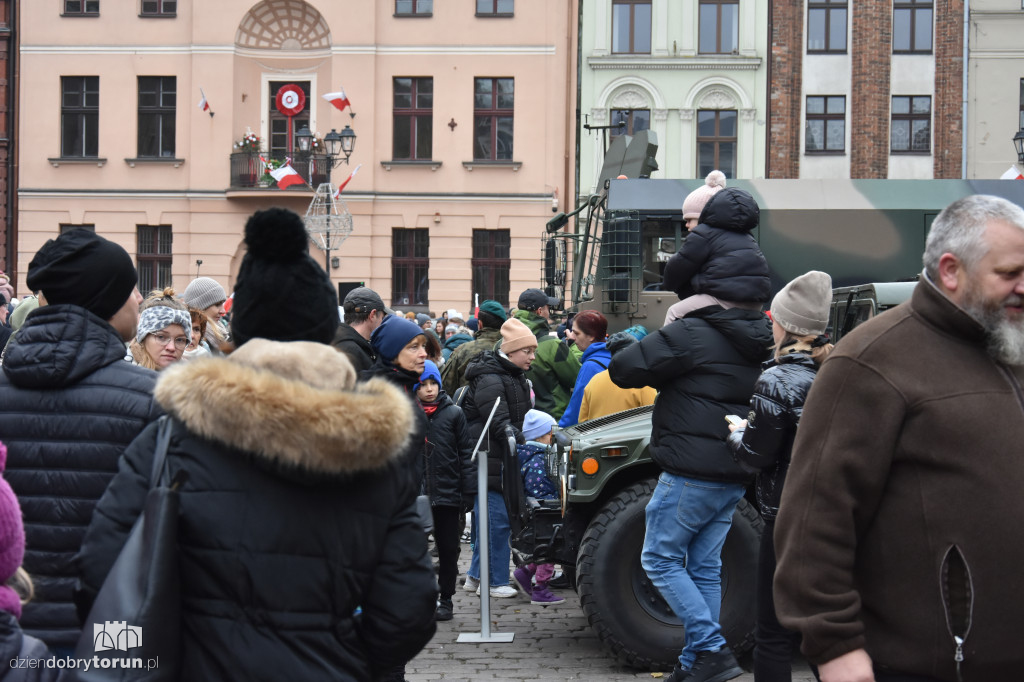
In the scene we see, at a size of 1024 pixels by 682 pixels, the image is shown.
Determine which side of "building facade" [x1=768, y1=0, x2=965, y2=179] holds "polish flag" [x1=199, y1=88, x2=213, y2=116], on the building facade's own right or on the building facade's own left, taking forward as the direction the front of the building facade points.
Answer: on the building facade's own right

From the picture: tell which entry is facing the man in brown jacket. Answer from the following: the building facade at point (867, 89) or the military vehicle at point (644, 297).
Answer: the building facade

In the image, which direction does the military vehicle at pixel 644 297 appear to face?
to the viewer's left

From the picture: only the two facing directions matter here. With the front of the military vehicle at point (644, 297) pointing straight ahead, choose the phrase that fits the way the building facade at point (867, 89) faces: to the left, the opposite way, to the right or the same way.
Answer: to the left

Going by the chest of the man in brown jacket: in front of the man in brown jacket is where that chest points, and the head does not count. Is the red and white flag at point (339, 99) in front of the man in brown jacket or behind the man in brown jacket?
behind

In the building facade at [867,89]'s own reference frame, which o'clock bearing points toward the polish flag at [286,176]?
The polish flag is roughly at 2 o'clock from the building facade.

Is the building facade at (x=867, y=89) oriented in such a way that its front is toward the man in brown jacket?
yes

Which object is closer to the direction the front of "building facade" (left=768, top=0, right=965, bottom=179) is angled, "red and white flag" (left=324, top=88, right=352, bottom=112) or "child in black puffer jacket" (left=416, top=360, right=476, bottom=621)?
the child in black puffer jacket

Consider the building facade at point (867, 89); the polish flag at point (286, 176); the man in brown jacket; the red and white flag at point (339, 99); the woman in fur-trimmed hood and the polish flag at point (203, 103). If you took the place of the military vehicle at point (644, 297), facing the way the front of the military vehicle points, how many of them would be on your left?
2

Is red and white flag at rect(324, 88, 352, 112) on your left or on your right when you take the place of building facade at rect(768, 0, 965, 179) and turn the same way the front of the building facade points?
on your right

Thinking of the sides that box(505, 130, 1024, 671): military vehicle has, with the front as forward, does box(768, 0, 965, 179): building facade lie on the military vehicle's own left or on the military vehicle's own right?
on the military vehicle's own right

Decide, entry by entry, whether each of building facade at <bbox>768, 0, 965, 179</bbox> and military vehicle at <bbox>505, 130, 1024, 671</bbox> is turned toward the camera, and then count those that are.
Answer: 1

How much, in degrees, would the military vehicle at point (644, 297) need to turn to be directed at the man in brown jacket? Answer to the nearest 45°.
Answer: approximately 90° to its left
